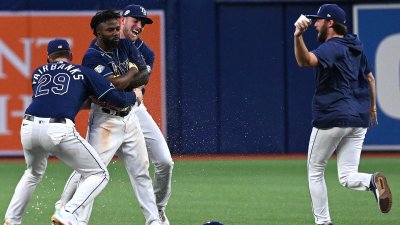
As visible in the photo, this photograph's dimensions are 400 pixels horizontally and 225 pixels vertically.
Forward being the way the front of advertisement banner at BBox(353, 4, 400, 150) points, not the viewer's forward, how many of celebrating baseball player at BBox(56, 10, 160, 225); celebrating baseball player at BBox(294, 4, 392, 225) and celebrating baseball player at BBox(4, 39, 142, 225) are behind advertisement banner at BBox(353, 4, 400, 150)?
0

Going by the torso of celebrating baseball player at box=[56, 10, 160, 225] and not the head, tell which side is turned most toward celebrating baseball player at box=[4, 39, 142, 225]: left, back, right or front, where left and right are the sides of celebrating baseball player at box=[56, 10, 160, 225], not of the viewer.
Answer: right

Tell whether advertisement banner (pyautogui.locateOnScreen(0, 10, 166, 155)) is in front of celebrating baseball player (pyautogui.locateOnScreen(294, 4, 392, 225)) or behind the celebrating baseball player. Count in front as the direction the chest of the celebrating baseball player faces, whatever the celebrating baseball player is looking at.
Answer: in front

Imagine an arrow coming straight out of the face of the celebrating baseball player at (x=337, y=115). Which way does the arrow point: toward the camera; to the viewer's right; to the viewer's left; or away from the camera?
to the viewer's left

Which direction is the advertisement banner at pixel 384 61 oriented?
toward the camera

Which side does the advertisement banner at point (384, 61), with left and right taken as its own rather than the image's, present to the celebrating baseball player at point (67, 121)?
front

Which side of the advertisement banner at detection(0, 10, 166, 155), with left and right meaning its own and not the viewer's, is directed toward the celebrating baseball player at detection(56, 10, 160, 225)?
front

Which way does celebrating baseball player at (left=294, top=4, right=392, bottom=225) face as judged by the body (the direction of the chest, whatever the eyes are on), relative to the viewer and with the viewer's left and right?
facing away from the viewer and to the left of the viewer

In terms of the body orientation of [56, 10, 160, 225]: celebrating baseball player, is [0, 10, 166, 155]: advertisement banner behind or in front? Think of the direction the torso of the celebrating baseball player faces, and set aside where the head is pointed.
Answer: behind

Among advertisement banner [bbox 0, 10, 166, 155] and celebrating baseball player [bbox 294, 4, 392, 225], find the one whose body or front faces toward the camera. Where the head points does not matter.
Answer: the advertisement banner

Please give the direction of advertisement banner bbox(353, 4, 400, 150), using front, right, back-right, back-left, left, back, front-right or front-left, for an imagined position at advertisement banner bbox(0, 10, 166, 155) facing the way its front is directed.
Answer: left

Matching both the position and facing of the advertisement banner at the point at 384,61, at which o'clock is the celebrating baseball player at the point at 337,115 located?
The celebrating baseball player is roughly at 12 o'clock from the advertisement banner.

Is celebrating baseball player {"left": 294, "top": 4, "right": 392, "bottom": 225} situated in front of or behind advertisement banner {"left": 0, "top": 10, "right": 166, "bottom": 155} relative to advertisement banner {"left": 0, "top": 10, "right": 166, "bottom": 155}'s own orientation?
in front

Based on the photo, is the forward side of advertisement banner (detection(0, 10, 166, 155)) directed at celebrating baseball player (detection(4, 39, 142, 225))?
yes
